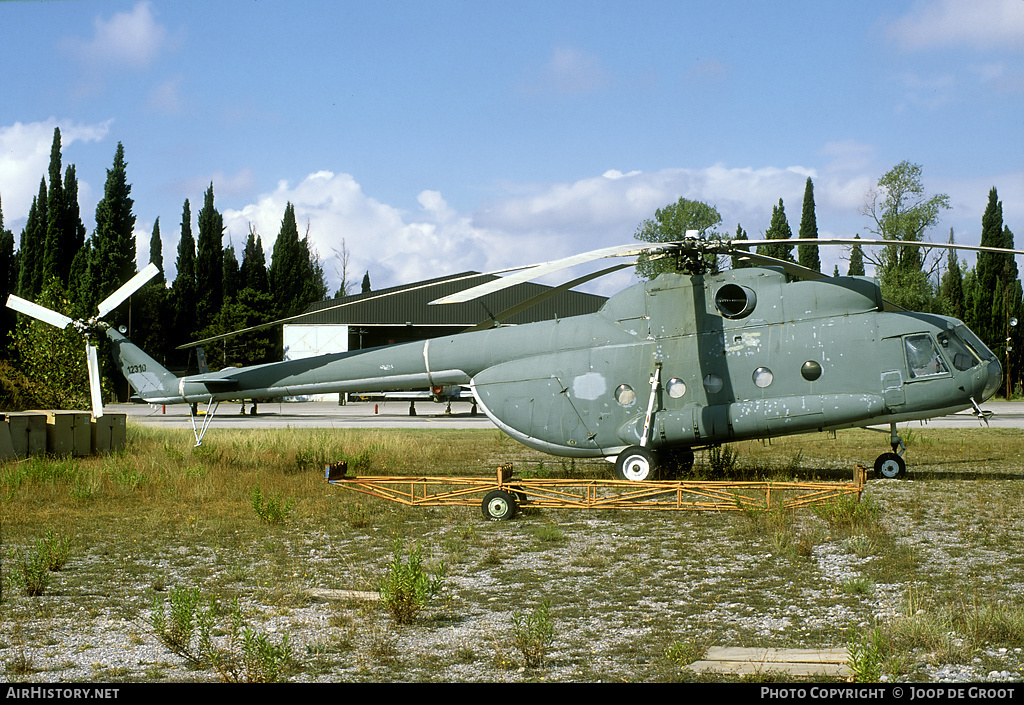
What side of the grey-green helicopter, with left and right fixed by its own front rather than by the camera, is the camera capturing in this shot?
right

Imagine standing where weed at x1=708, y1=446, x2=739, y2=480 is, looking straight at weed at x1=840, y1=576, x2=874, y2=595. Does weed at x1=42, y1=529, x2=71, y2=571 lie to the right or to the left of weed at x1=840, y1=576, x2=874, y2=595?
right

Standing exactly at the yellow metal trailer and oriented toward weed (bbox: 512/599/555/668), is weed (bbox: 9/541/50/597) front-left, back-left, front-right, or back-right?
front-right

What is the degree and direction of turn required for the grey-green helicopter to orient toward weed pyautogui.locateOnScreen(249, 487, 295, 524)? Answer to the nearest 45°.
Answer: approximately 90° to its right

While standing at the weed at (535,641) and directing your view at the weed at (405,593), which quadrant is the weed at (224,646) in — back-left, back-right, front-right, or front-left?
front-left

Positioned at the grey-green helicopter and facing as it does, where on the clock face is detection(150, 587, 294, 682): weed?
The weed is roughly at 4 o'clock from the grey-green helicopter.

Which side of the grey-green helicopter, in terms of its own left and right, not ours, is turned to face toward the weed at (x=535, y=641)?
right

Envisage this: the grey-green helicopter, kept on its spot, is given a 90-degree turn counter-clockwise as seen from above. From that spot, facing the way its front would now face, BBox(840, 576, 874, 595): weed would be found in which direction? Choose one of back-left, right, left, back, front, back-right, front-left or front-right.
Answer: back

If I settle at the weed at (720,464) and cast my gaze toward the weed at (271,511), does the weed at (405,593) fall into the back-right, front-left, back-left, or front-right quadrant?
front-left

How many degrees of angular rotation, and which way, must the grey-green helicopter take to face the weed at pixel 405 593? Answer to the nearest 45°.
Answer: approximately 135° to its right

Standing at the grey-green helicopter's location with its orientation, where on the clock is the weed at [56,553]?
The weed is roughly at 5 o'clock from the grey-green helicopter.

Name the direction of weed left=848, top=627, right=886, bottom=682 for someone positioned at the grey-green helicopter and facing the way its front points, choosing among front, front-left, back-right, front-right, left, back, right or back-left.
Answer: right
